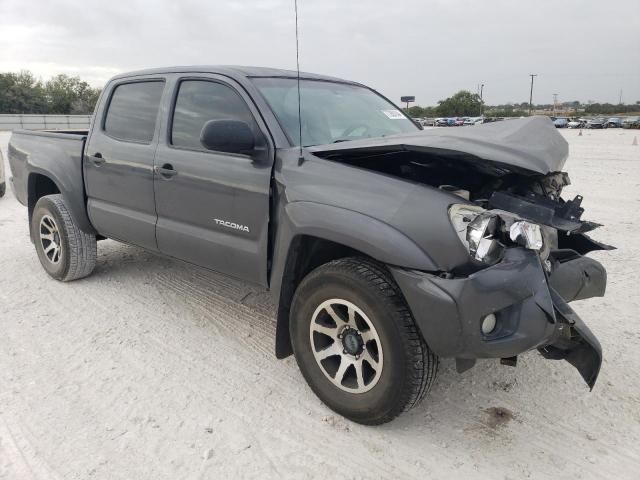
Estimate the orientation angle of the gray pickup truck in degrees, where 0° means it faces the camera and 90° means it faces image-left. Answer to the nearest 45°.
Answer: approximately 315°
